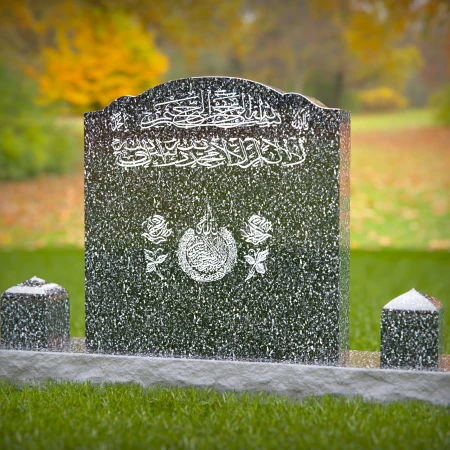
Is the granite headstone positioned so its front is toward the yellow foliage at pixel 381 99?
no

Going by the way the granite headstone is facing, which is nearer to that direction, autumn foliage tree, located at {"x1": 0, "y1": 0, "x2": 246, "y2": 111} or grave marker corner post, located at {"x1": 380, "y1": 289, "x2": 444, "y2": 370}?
the grave marker corner post

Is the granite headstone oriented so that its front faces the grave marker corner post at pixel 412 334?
no

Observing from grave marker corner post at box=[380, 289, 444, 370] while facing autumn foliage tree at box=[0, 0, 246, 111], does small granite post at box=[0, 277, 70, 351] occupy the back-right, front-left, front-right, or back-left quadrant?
front-left

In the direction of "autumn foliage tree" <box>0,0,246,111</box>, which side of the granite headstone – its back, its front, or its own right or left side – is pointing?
back

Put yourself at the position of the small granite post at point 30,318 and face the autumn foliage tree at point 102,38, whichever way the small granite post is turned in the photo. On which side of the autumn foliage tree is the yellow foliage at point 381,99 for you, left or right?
right

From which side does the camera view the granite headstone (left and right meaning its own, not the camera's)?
front

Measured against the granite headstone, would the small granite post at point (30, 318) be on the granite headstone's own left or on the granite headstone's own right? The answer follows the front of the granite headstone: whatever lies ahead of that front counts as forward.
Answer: on the granite headstone's own right

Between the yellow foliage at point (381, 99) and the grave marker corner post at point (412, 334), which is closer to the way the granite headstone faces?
the grave marker corner post
